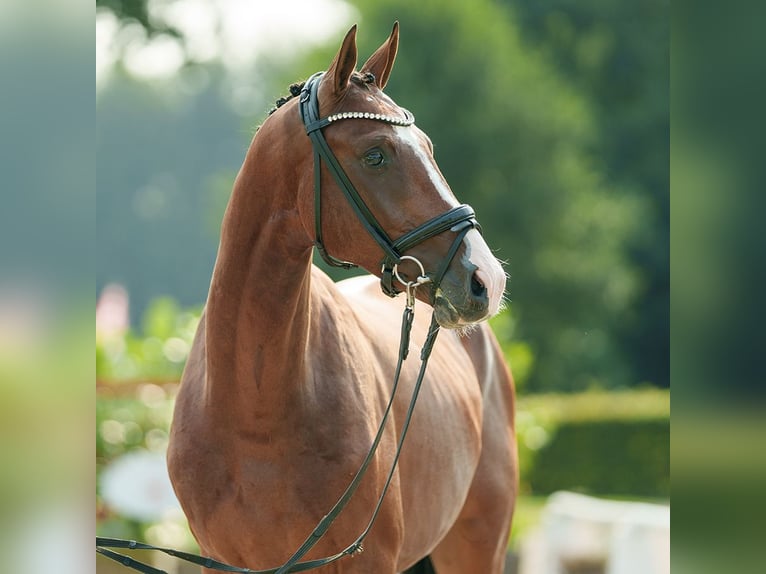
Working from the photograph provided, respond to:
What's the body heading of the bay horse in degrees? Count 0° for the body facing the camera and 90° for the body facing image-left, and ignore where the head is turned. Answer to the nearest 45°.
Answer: approximately 45°
